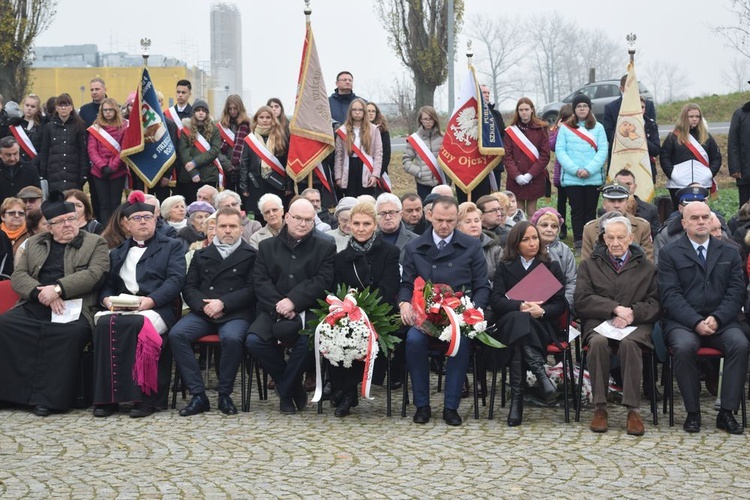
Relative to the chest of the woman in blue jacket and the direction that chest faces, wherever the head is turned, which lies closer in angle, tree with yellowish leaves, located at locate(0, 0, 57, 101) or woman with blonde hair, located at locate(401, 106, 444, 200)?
the woman with blonde hair

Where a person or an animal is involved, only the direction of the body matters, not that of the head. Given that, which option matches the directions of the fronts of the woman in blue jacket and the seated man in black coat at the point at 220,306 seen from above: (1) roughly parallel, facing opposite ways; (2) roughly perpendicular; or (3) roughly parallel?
roughly parallel

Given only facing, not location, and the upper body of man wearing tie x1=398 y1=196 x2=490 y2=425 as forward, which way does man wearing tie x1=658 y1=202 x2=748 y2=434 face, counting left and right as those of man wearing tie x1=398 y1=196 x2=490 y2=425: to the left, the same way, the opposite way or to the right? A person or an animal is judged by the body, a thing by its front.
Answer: the same way

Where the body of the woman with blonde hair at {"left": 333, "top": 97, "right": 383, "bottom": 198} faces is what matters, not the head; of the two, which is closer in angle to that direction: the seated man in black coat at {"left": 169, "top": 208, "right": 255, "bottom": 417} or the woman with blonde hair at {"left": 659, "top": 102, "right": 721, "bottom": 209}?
the seated man in black coat

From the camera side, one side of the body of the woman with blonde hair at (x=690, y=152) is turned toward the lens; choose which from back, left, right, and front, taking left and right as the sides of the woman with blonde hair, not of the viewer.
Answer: front

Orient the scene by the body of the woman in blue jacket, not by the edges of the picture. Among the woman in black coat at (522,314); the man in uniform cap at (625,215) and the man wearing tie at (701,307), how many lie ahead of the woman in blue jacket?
3

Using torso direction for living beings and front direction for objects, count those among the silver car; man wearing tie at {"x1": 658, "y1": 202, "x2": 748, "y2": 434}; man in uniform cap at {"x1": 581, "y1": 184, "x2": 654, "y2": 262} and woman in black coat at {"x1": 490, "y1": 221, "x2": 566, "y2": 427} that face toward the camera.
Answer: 3

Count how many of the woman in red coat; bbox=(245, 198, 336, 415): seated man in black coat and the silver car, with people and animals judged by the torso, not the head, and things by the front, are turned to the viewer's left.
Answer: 1

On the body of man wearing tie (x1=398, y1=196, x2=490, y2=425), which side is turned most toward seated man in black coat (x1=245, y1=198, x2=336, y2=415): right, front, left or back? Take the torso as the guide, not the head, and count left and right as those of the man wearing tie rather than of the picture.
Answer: right

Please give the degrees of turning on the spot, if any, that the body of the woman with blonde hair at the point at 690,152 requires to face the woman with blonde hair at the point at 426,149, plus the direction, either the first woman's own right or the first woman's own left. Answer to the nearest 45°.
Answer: approximately 45° to the first woman's own right

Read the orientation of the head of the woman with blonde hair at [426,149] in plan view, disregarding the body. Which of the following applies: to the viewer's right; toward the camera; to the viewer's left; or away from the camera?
toward the camera

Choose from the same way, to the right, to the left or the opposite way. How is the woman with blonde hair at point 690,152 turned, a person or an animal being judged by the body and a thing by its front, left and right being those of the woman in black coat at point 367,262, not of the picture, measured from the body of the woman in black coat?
the same way

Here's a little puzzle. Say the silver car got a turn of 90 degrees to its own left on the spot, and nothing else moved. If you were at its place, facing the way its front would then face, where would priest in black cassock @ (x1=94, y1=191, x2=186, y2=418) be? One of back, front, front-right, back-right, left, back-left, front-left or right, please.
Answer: front

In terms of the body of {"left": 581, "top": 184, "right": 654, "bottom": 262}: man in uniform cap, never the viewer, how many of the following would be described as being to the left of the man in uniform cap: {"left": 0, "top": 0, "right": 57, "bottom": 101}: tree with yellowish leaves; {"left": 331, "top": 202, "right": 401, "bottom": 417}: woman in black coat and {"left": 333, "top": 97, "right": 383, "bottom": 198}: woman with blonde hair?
0

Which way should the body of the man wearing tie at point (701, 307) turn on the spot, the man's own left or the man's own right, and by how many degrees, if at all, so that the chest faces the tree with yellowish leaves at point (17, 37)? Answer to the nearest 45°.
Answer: approximately 135° to the man's own right

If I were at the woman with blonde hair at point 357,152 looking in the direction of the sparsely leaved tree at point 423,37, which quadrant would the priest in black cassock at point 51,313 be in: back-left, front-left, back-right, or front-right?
back-left

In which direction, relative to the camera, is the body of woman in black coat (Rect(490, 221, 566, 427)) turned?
toward the camera

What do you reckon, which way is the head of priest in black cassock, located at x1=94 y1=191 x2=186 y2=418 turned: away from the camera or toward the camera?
toward the camera

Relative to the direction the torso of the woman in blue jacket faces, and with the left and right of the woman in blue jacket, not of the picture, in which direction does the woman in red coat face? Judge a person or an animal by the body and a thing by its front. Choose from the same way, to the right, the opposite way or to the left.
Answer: the same way

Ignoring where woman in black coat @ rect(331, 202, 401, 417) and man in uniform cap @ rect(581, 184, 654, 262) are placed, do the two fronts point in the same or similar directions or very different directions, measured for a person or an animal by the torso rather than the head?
same or similar directions

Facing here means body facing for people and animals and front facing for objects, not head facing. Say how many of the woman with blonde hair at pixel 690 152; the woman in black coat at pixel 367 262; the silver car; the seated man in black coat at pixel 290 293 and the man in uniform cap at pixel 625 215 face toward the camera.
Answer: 4
